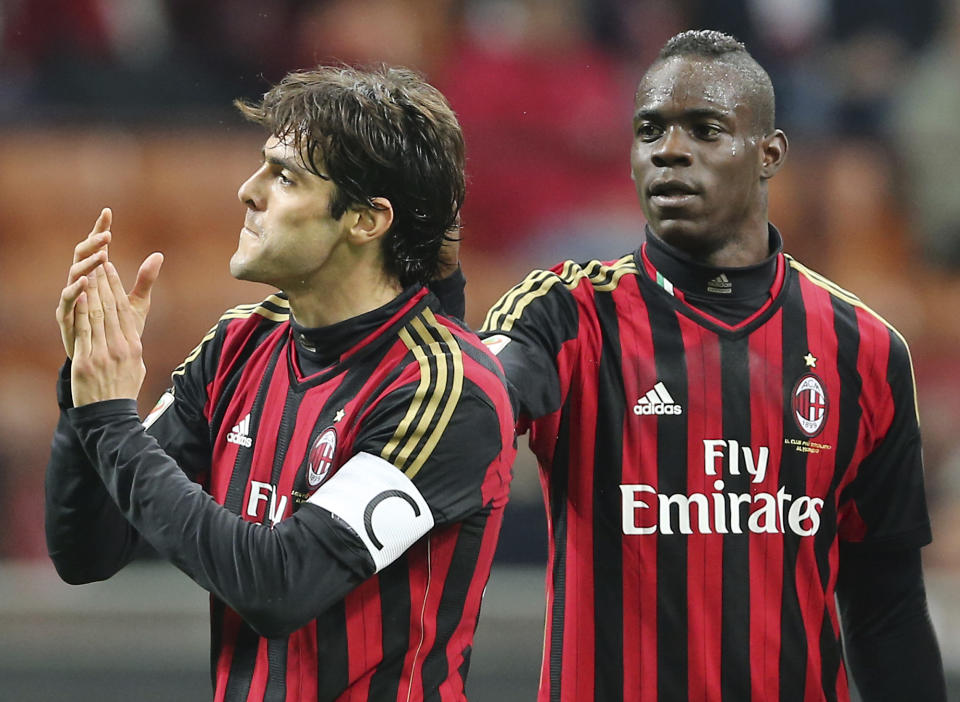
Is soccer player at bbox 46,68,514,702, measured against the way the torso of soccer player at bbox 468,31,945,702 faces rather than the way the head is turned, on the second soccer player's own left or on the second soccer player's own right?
on the second soccer player's own right

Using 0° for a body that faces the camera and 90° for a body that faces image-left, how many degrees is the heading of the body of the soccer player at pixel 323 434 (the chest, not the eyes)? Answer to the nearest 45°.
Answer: approximately 45°

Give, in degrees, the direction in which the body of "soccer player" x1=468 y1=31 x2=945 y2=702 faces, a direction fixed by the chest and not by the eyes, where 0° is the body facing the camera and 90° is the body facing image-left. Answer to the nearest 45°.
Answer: approximately 0°

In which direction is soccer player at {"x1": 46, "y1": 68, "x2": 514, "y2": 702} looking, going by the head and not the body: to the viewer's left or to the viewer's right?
to the viewer's left
